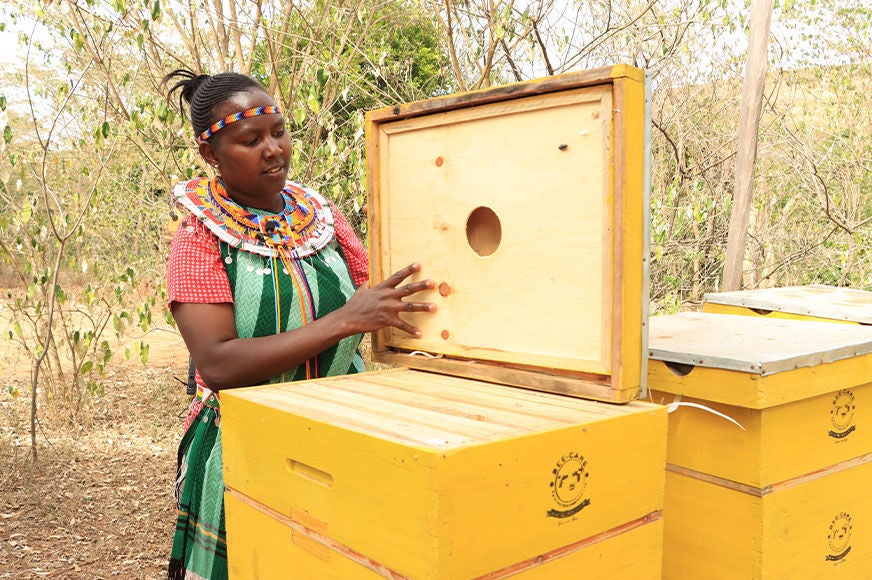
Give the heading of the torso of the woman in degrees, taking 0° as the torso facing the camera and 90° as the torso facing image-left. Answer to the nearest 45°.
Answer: approximately 315°

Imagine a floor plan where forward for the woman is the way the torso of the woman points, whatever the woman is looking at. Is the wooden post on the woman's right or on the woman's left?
on the woman's left

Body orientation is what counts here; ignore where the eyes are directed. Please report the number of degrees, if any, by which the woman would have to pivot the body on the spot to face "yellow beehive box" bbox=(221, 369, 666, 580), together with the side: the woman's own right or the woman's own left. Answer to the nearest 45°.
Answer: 0° — they already face it

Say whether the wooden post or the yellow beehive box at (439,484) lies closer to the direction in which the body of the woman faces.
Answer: the yellow beehive box
